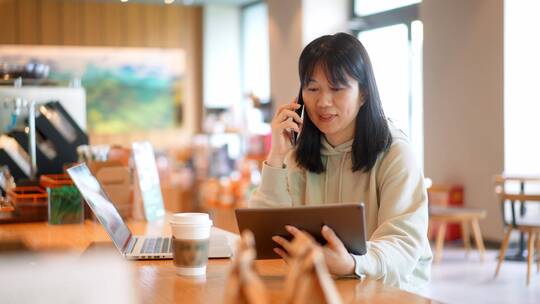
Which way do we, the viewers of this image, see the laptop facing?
facing to the right of the viewer

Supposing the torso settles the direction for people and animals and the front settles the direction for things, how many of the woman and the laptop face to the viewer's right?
1

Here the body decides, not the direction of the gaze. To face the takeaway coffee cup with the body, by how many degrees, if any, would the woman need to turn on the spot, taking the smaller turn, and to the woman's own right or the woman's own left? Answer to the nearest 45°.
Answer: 0° — they already face it

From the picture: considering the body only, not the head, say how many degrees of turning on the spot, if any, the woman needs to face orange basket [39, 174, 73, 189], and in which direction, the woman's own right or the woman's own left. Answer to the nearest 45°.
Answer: approximately 90° to the woman's own right

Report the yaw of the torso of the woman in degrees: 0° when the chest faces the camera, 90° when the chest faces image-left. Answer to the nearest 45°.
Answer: approximately 45°
